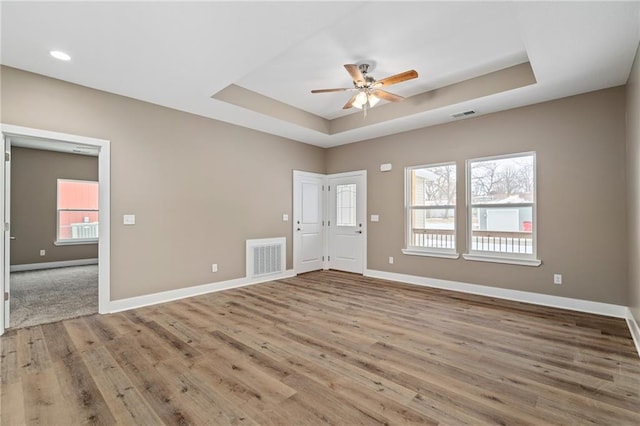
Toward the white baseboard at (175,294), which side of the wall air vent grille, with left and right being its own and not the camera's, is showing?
right

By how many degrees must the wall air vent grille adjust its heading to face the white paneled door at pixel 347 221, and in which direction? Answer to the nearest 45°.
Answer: approximately 45° to its left

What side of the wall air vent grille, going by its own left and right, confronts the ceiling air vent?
front

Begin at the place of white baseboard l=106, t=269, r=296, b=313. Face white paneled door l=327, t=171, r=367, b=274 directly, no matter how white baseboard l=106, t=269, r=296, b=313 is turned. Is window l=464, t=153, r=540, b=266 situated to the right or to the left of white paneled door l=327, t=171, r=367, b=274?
right

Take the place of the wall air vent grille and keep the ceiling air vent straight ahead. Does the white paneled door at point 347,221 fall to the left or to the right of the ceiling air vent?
left

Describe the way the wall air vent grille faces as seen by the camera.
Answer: facing the viewer and to the right of the viewer

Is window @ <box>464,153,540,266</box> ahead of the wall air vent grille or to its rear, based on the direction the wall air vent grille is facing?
ahead

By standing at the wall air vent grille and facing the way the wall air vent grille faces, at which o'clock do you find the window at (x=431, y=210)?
The window is roughly at 11 o'clock from the wall air vent grille.
